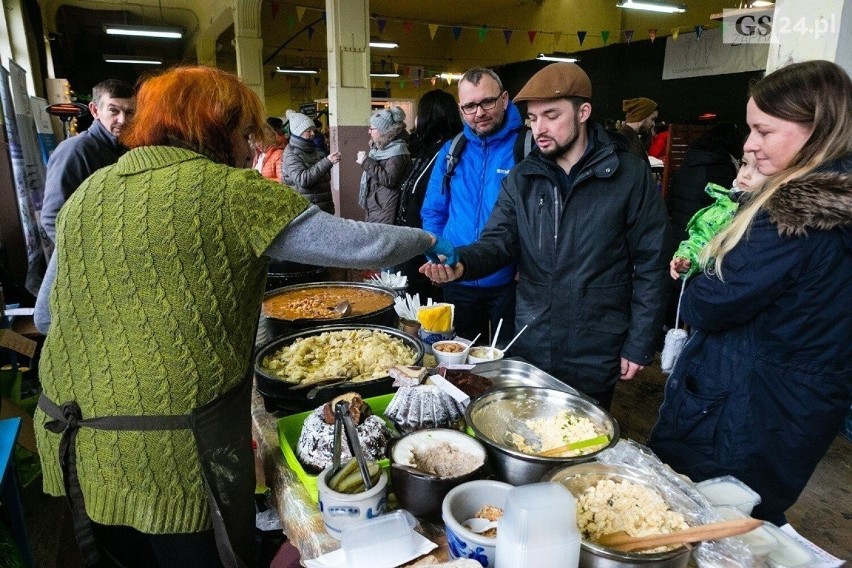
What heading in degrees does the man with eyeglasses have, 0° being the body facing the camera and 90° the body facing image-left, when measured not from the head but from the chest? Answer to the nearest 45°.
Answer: approximately 0°

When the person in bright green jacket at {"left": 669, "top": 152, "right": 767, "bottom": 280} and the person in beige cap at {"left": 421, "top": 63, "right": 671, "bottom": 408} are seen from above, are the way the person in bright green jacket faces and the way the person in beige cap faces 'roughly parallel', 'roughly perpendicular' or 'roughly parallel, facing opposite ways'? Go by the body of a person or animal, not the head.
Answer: roughly parallel

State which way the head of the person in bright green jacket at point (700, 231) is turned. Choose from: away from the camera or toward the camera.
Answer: toward the camera

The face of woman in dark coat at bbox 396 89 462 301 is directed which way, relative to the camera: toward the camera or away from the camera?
away from the camera

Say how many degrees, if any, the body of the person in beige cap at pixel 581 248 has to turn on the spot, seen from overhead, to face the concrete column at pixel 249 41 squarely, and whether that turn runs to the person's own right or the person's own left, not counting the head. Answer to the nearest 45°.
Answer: approximately 90° to the person's own right

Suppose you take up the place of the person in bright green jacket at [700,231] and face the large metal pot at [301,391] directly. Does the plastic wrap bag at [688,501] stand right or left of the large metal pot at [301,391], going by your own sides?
left

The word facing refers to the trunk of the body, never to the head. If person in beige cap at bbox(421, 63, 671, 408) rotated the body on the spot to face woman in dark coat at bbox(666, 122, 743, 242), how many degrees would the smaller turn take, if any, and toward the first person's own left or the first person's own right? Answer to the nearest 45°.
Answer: approximately 135° to the first person's own right

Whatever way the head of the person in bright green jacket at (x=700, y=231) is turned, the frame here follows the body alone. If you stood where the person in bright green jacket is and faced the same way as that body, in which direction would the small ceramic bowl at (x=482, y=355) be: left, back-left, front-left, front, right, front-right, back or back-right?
front

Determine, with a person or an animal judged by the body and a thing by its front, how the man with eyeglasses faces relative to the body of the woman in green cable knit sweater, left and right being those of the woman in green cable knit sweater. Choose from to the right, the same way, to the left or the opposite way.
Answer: the opposite way

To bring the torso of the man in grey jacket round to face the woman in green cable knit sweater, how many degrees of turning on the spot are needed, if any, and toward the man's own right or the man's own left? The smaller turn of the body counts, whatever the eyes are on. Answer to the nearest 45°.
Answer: approximately 45° to the man's own right

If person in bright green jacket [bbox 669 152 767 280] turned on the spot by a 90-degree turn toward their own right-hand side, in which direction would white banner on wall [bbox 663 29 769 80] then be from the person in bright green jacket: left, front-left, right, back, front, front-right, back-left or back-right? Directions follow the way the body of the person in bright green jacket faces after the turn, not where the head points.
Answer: front-right

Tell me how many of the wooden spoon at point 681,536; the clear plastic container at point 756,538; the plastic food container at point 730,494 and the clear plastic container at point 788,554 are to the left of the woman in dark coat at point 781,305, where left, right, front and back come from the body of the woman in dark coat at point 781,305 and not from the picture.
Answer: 4

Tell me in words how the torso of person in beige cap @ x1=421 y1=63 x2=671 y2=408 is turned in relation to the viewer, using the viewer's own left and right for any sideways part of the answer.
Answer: facing the viewer and to the left of the viewer

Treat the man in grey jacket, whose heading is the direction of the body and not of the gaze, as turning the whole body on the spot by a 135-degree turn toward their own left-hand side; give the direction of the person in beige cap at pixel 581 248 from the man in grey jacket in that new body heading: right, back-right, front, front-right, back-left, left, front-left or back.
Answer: back-right

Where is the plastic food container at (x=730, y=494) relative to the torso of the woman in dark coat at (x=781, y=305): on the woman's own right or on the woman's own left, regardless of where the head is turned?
on the woman's own left

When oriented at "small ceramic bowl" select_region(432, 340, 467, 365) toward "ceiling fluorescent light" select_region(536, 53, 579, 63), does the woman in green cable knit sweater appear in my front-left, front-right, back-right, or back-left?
back-left
